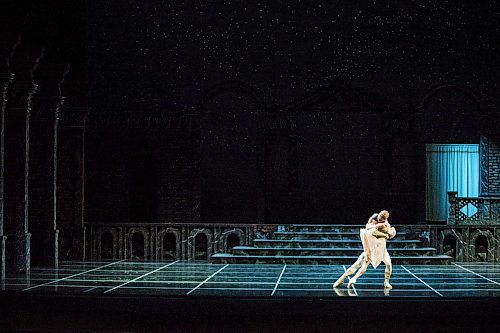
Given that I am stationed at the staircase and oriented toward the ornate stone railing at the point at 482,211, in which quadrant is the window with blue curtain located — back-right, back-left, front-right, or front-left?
front-left

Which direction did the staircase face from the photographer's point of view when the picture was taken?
facing the viewer

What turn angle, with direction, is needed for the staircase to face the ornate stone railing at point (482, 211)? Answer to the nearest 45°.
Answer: approximately 135° to its left

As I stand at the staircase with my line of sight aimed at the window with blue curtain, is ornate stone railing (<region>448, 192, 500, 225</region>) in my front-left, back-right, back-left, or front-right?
front-right

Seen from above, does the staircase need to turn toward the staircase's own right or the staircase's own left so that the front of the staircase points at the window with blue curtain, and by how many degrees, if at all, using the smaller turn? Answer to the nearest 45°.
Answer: approximately 135° to the staircase's own left
